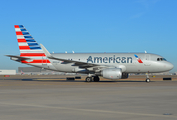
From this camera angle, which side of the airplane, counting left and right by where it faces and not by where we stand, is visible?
right
